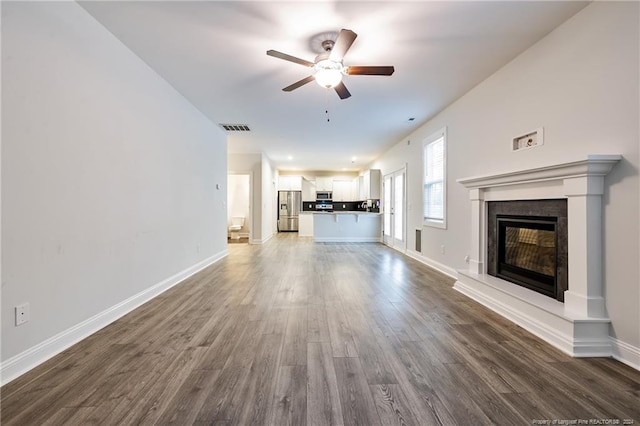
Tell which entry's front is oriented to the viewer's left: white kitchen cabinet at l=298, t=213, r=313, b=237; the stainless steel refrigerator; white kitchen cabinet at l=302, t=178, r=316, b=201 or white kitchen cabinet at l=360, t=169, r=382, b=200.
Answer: white kitchen cabinet at l=360, t=169, r=382, b=200

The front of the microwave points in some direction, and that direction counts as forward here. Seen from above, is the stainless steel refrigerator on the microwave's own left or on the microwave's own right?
on the microwave's own right

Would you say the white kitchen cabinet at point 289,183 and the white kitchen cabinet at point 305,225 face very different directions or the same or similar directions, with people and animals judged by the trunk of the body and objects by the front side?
same or similar directions

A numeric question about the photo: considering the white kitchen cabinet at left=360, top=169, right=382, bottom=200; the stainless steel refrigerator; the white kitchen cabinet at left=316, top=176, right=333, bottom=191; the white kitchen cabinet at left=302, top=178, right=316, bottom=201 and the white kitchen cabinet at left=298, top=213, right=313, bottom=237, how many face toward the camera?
4

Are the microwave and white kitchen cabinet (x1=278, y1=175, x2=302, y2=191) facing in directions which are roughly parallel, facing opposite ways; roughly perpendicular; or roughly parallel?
roughly parallel

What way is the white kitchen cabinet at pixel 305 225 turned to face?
toward the camera

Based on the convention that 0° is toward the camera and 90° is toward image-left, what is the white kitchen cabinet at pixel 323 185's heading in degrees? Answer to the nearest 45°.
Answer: approximately 0°

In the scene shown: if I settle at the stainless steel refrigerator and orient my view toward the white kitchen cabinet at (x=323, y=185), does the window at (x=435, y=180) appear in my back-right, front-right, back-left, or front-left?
front-right

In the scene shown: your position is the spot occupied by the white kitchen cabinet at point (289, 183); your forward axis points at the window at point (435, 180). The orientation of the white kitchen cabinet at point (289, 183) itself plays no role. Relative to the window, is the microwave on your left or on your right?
left

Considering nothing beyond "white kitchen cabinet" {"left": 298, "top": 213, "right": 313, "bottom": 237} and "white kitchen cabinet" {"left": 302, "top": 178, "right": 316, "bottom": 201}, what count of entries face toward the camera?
2

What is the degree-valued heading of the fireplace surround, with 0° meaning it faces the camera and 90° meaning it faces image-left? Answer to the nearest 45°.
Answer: approximately 45°

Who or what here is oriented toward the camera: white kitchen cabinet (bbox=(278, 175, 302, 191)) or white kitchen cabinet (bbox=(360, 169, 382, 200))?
white kitchen cabinet (bbox=(278, 175, 302, 191))

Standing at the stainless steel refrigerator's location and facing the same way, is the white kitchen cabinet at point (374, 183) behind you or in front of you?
in front

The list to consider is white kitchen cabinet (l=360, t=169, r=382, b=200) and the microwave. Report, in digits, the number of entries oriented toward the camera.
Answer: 1

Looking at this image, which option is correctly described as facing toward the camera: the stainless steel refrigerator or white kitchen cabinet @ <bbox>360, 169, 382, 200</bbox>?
the stainless steel refrigerator
